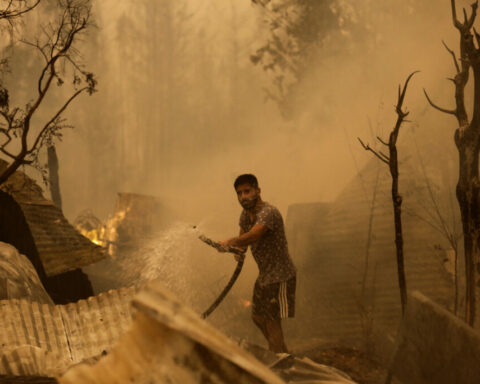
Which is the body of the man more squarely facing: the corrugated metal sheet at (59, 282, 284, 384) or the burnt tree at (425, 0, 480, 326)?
the corrugated metal sheet

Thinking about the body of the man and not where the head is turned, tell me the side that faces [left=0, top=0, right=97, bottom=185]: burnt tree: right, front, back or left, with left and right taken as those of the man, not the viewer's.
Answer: right

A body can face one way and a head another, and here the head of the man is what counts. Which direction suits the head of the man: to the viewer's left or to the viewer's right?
to the viewer's left

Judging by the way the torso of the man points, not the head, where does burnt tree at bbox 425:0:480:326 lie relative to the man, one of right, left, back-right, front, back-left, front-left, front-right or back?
back-left

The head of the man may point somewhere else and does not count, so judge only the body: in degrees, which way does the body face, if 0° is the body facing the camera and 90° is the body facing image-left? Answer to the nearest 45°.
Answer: approximately 45°

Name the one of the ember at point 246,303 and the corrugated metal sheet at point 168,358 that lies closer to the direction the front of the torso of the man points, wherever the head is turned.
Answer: the corrugated metal sheet

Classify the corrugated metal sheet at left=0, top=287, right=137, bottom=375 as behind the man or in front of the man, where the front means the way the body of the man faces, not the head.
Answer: in front

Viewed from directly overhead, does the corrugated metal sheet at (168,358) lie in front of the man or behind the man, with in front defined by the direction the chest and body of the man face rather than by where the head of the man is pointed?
in front

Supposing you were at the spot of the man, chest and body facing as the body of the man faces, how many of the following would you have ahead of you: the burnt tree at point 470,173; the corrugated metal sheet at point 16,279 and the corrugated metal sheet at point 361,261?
1
